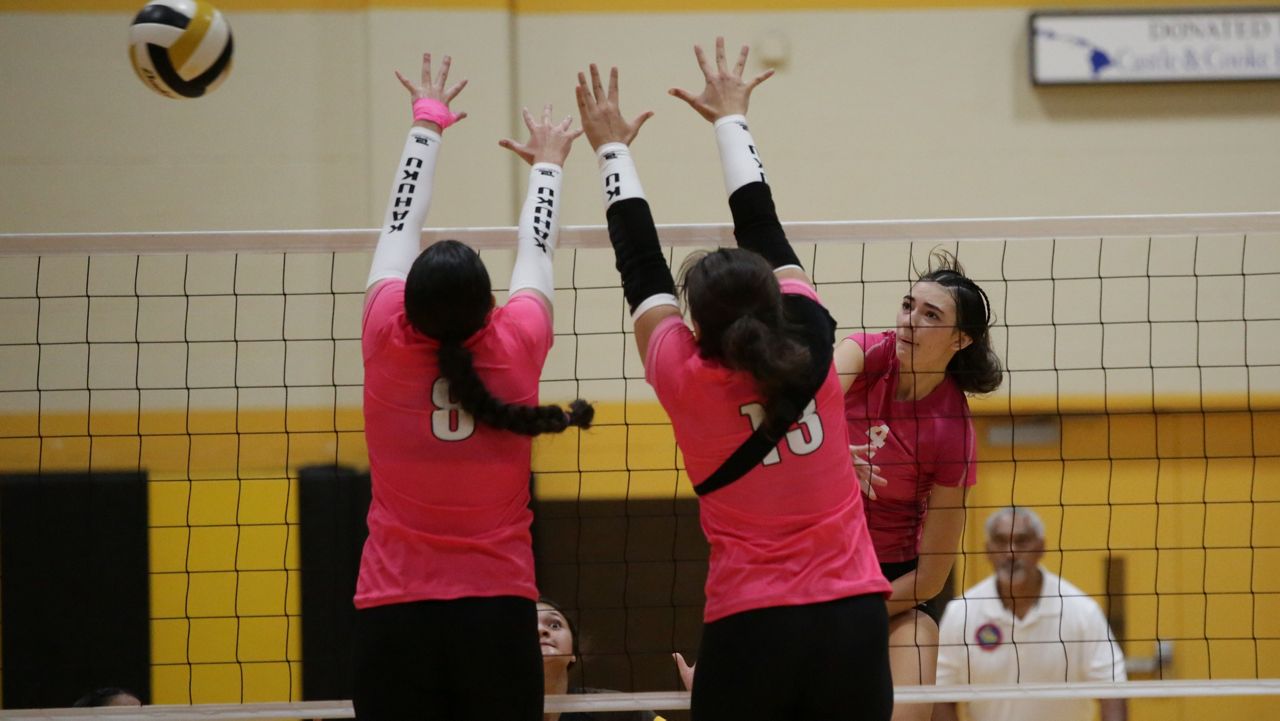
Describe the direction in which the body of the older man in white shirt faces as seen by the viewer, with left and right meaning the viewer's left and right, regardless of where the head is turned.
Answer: facing the viewer

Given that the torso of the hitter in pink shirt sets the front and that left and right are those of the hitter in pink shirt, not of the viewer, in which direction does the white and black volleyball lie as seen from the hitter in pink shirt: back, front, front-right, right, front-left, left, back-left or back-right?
front-right

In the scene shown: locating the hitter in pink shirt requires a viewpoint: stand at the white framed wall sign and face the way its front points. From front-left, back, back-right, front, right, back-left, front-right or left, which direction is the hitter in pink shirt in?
front

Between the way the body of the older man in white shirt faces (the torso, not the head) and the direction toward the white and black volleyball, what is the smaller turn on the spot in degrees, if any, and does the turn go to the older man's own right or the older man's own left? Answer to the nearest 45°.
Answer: approximately 45° to the older man's own right

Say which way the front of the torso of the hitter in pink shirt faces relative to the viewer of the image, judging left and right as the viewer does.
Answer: facing the viewer and to the left of the viewer

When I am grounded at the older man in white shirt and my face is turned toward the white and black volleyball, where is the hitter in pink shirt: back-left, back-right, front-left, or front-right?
front-left

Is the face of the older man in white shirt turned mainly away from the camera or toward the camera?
toward the camera

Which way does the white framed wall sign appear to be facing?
toward the camera

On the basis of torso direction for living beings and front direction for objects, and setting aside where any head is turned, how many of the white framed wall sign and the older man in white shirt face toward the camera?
2

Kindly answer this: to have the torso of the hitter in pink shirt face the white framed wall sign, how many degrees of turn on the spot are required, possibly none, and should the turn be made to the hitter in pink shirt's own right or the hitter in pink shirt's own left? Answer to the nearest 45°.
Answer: approximately 135° to the hitter in pink shirt's own right
